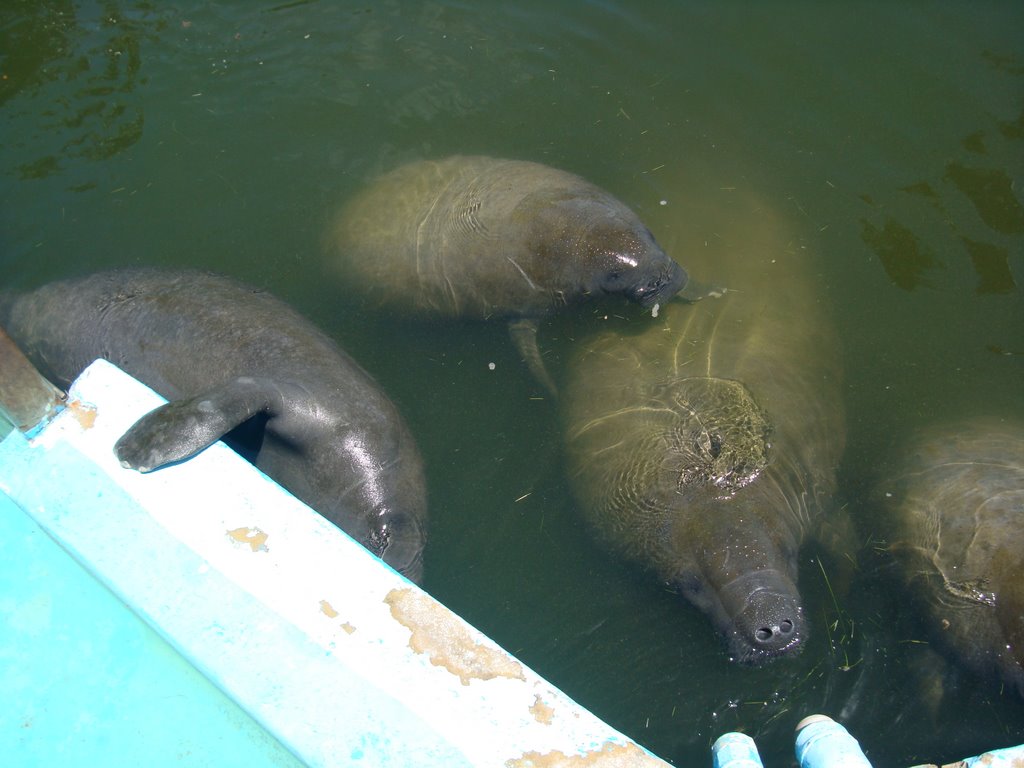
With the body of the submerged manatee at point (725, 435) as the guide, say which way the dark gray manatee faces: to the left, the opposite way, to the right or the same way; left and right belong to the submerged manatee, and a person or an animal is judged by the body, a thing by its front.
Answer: to the left

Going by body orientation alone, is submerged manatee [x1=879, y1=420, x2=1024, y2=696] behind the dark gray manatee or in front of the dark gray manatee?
in front

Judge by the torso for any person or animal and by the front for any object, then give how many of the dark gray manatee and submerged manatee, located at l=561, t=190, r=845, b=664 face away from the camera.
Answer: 0

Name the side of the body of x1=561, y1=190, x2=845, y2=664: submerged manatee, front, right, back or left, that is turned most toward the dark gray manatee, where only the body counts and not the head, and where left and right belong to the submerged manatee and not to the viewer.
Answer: right

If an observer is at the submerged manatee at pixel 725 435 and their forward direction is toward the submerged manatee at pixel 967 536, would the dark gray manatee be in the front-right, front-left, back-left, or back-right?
back-right

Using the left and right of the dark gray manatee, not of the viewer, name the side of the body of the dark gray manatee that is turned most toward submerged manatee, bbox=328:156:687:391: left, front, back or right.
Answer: left

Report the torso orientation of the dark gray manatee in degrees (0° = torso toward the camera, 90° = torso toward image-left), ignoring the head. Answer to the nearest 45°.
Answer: approximately 315°

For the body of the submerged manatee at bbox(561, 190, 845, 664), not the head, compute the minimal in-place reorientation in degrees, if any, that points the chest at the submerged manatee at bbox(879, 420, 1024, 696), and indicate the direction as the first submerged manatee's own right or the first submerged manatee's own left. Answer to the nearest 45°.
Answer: approximately 90° to the first submerged manatee's own left

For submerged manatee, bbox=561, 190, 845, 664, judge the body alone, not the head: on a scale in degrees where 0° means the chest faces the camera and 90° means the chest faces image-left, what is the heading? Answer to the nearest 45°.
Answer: approximately 0°
